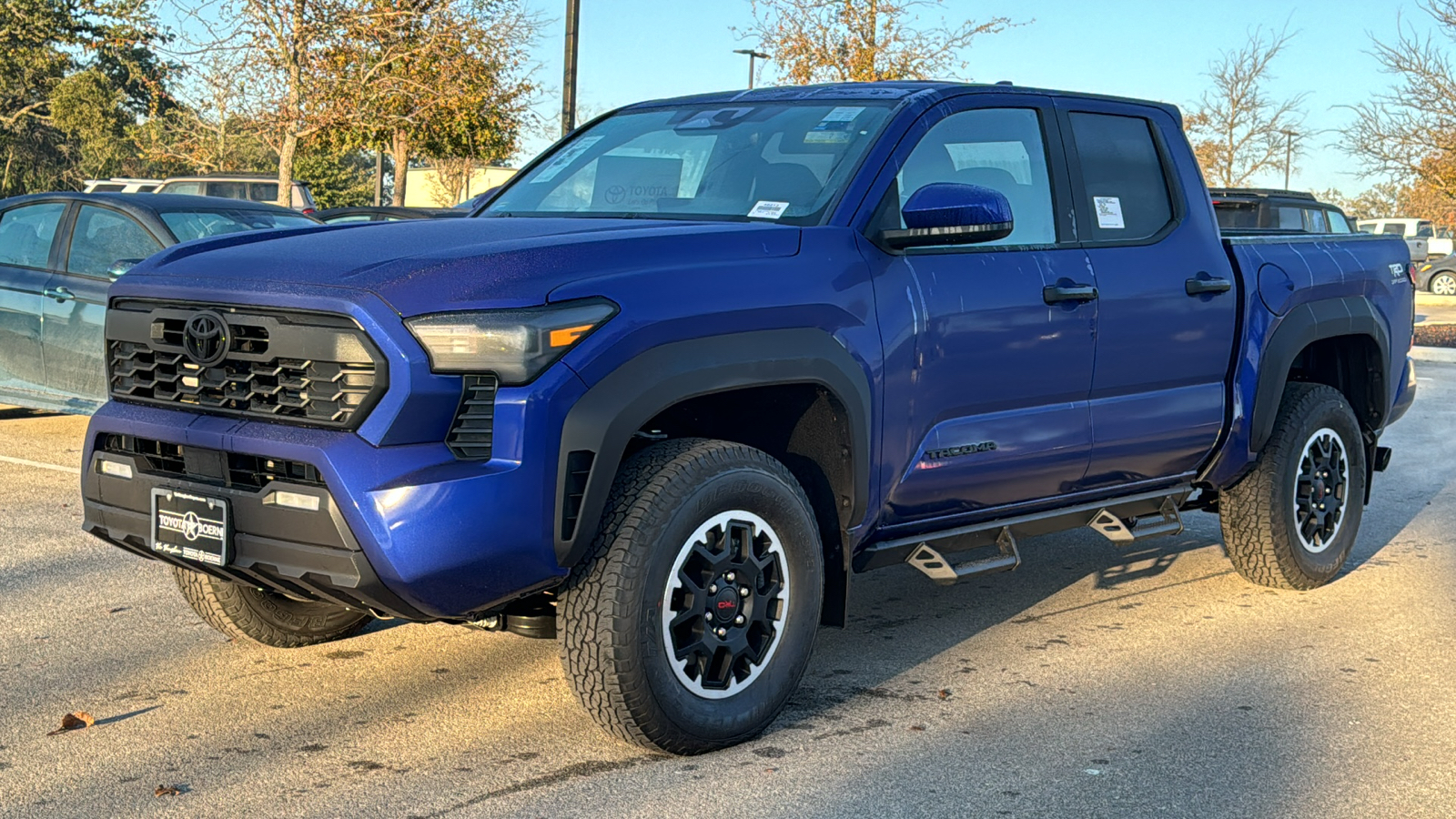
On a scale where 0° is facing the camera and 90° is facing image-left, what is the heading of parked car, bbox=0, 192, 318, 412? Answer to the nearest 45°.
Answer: approximately 315°

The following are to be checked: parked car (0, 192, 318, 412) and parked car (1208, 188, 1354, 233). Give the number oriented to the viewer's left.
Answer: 0

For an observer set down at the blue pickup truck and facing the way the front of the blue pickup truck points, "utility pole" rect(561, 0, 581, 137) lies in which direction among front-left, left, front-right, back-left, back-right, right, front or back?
back-right

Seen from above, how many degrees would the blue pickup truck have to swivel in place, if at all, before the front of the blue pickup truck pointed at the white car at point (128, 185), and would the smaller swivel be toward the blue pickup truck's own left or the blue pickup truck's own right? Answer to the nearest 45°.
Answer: approximately 90° to the blue pickup truck's own right

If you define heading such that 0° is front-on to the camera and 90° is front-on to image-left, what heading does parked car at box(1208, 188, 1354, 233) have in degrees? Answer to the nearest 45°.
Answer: approximately 225°

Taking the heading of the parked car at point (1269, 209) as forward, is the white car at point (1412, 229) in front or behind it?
in front

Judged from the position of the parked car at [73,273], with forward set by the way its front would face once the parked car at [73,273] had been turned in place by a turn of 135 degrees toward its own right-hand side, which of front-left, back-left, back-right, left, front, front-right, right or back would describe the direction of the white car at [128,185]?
right

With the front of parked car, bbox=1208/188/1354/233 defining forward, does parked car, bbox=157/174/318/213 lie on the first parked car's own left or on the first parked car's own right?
on the first parked car's own left

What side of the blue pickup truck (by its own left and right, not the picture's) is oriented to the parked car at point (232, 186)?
right

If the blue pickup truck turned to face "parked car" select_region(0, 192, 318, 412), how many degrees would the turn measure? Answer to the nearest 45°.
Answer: approximately 90° to its right

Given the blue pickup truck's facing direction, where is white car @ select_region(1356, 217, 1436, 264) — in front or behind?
behind

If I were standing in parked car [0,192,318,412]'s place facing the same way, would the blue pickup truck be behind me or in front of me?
in front

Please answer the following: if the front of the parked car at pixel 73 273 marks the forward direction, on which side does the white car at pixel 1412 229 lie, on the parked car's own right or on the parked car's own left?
on the parked car's own left

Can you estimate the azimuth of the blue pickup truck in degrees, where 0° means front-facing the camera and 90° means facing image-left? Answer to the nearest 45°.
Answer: approximately 45°

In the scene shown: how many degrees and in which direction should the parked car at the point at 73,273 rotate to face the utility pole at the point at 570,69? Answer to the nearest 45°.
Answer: approximately 90° to its left

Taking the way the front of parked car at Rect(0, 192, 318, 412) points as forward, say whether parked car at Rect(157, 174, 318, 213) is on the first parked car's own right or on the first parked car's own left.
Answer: on the first parked car's own left
